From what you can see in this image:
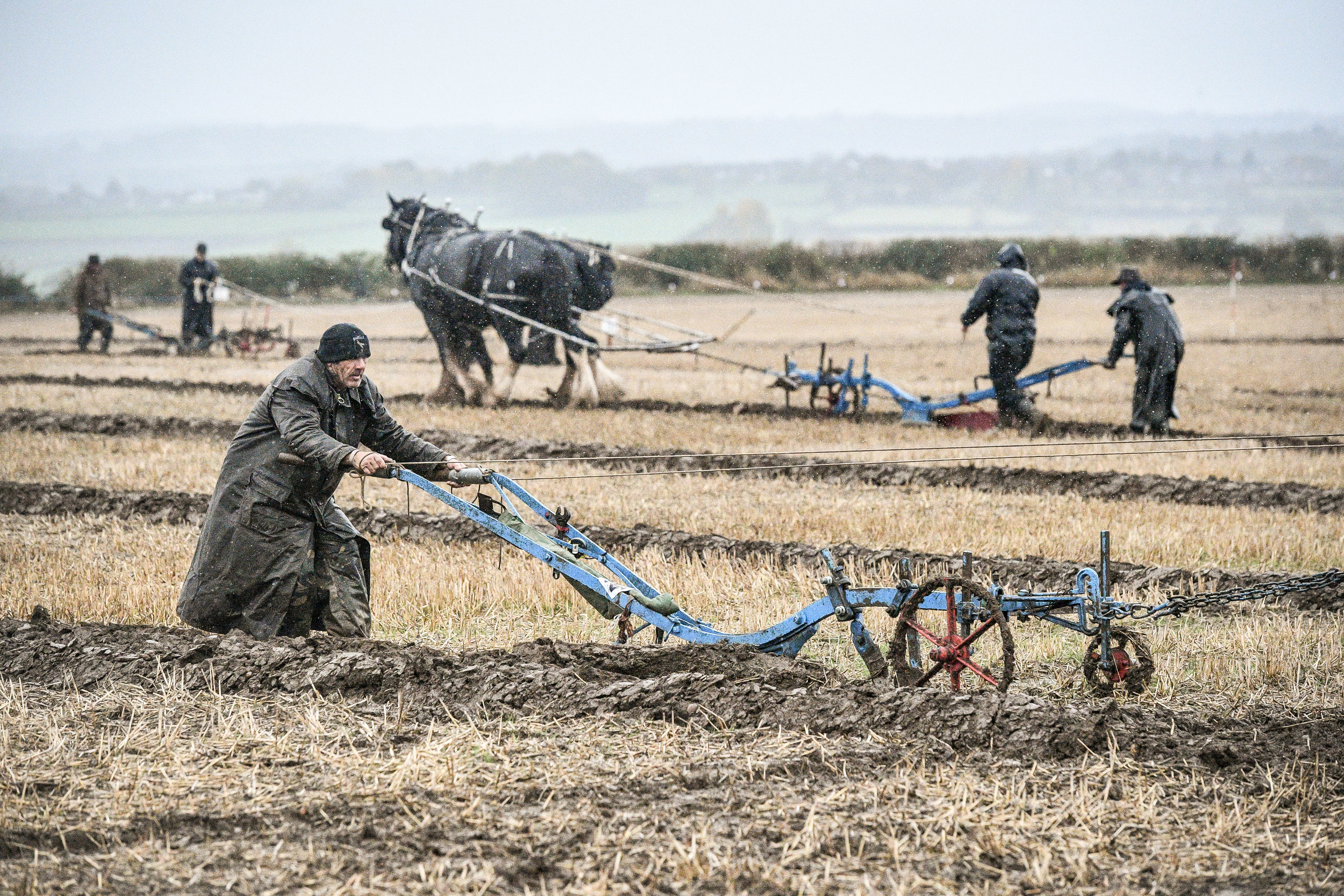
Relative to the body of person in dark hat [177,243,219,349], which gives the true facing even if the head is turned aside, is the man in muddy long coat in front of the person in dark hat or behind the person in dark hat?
in front

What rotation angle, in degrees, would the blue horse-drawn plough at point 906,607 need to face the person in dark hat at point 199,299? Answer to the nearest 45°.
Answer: approximately 135° to its left

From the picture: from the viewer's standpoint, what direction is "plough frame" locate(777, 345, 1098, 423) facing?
to the viewer's left

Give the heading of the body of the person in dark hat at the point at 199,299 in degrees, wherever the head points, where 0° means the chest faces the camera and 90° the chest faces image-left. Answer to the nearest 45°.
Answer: approximately 0°

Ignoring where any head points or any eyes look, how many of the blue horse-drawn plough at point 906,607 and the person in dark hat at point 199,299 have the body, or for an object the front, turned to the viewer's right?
1

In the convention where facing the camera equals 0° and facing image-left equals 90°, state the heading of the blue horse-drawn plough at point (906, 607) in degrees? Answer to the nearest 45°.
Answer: approximately 270°

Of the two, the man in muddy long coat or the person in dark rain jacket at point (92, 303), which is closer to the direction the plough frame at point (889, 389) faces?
the person in dark rain jacket

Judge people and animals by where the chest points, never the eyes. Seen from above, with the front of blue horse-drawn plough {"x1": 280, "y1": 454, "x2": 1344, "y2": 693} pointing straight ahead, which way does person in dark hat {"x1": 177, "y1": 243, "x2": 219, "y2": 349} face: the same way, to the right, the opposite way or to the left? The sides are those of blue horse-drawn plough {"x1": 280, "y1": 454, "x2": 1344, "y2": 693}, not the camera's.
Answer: to the right

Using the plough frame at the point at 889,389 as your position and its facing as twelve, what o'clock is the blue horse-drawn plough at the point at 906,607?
The blue horse-drawn plough is roughly at 9 o'clock from the plough frame.

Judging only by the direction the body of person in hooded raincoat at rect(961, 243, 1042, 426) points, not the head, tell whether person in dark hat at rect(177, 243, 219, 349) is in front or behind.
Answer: in front

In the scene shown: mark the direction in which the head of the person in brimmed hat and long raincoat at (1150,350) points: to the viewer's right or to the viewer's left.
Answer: to the viewer's left
